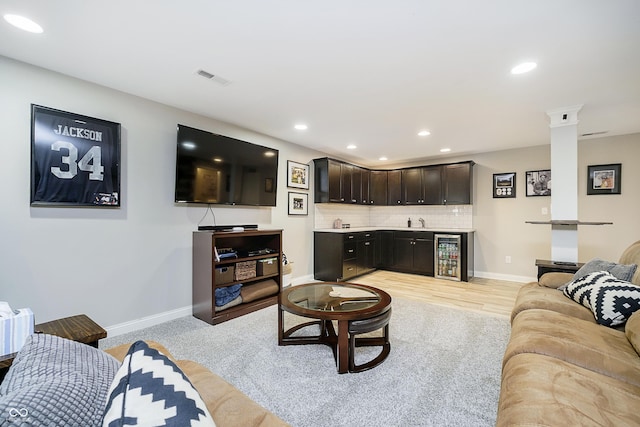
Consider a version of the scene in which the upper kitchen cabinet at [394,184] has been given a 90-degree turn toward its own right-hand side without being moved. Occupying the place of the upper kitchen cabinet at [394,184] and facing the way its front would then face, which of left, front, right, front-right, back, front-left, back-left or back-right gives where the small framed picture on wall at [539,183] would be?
back

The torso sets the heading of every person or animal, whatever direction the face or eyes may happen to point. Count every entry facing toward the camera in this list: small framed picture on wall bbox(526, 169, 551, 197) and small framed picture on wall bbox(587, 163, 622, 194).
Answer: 2

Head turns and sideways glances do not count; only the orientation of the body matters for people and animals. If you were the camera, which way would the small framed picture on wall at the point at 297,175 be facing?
facing the viewer and to the right of the viewer

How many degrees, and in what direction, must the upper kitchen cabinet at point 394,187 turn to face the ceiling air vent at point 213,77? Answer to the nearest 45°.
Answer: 0° — it already faces it

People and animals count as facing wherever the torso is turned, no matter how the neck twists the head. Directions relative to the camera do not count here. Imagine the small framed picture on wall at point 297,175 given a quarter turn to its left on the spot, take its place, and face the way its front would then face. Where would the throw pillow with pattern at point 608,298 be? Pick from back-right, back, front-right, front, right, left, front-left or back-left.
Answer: right

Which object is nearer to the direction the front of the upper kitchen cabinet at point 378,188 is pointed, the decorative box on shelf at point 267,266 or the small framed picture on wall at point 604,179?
the decorative box on shelf

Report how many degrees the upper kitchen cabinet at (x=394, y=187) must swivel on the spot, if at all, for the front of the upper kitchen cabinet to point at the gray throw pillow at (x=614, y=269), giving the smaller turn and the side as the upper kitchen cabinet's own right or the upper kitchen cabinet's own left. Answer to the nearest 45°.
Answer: approximately 45° to the upper kitchen cabinet's own left

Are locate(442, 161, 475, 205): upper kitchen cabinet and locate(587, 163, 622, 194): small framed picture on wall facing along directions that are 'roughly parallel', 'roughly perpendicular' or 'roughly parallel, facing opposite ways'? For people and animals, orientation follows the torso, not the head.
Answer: roughly parallel

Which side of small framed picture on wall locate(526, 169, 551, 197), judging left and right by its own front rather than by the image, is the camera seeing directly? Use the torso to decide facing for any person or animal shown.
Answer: front

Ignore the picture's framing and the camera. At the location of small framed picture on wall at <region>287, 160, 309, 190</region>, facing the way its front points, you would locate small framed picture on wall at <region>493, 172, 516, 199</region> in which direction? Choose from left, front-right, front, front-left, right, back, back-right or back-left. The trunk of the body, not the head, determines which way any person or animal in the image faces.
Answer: front-left

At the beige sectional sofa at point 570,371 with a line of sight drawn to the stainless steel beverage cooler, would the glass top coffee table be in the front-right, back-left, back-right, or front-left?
front-left

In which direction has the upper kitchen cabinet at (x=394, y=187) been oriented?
toward the camera

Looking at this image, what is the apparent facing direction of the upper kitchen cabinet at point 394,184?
toward the camera

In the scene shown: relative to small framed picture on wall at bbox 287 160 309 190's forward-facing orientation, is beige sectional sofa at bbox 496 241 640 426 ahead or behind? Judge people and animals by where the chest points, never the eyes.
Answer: ahead

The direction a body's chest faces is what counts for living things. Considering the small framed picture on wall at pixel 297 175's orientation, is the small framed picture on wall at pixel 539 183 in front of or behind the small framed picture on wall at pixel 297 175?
in front

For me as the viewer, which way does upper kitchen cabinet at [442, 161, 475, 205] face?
facing the viewer
